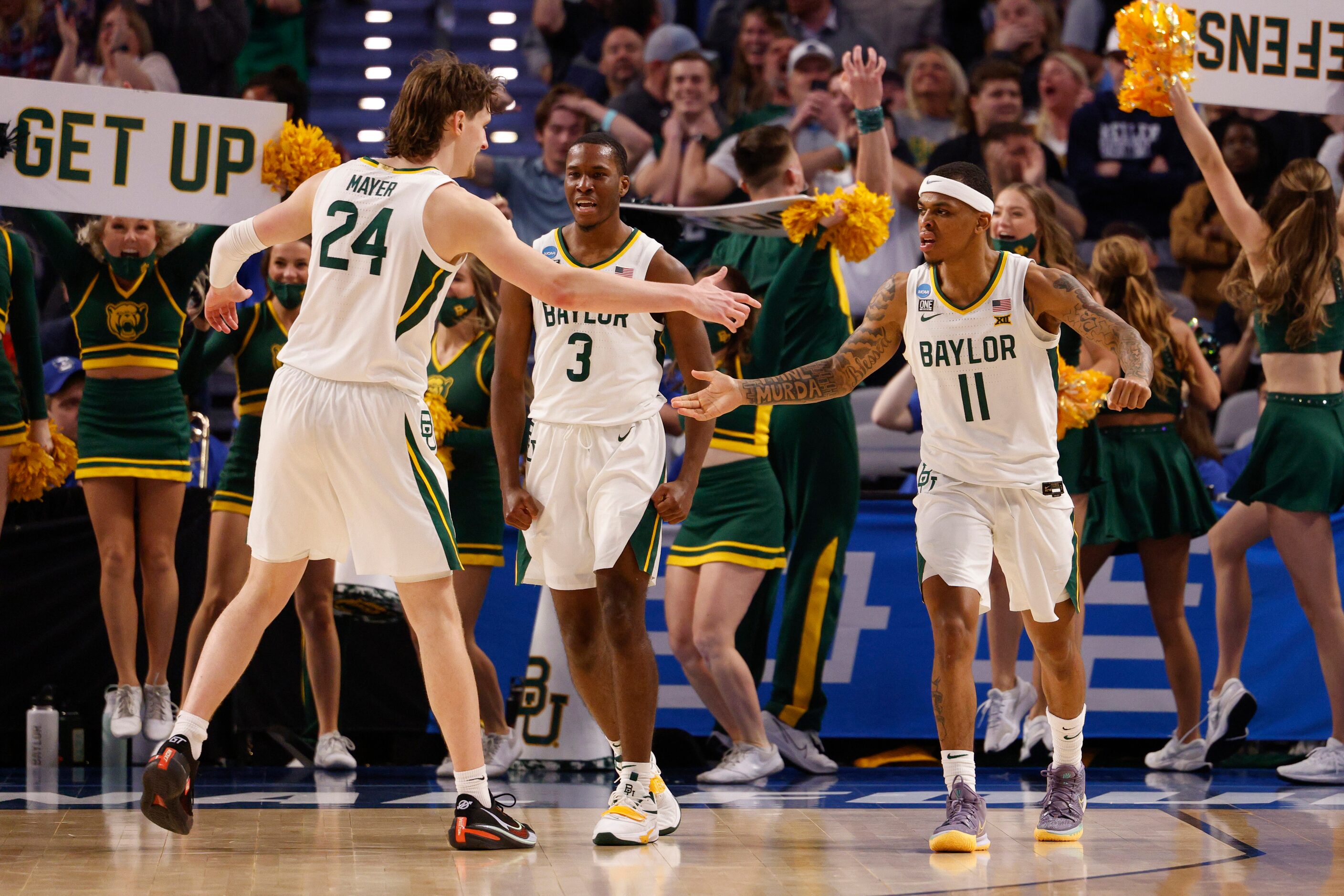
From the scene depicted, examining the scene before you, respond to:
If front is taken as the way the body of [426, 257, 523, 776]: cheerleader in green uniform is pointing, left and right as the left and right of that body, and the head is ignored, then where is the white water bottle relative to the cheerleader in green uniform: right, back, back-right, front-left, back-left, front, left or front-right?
front-right

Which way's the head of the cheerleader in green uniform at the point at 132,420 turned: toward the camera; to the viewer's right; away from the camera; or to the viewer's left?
toward the camera

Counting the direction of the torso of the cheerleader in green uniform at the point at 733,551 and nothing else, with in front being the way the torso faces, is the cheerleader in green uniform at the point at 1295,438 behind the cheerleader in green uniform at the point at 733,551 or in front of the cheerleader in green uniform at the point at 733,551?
behind

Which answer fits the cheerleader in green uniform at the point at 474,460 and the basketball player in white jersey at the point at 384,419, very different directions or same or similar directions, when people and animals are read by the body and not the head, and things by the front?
very different directions

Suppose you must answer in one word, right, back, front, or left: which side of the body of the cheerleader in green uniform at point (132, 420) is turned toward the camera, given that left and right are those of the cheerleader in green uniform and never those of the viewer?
front

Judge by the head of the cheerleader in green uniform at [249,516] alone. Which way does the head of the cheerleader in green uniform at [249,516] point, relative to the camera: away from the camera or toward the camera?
toward the camera

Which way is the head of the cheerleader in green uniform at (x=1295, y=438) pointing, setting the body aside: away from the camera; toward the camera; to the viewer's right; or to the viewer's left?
away from the camera

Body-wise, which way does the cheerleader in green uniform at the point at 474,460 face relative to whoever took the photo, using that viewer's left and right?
facing the viewer and to the left of the viewer

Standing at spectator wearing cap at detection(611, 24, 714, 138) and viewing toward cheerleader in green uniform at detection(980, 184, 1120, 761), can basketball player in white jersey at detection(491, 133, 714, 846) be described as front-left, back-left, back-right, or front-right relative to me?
front-right

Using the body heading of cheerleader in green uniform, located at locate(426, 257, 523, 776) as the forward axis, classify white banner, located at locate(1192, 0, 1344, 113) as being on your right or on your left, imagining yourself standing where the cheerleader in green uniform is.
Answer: on your left

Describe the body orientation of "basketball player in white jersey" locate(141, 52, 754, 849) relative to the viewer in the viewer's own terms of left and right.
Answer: facing away from the viewer and to the right of the viewer

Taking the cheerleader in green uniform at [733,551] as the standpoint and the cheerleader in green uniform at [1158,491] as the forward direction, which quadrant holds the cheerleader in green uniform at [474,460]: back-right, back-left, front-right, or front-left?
back-left
